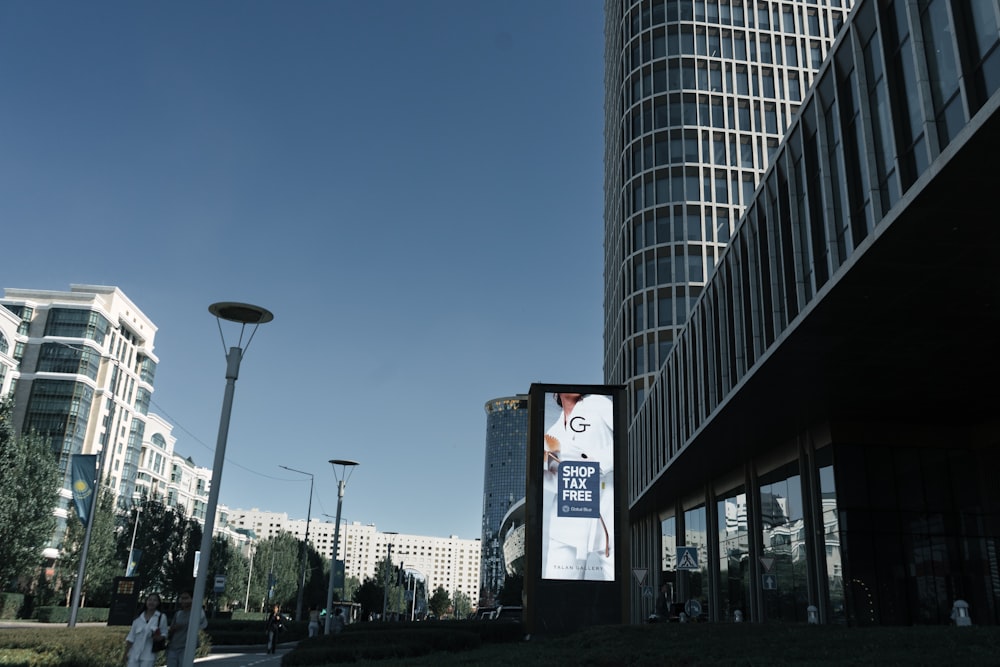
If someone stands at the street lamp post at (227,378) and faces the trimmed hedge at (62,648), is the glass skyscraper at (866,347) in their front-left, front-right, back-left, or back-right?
back-right

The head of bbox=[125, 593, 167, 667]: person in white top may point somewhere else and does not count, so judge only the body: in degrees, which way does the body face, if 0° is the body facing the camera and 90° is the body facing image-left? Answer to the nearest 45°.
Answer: approximately 0°

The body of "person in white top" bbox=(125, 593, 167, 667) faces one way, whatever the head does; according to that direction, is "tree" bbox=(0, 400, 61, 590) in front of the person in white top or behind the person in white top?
behind

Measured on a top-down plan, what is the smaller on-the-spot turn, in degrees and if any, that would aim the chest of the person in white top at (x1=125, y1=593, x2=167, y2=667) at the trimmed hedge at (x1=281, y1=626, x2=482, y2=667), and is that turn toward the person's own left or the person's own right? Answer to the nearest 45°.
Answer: approximately 135° to the person's own left

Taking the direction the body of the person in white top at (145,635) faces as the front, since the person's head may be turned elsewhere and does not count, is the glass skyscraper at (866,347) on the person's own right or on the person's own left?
on the person's own left

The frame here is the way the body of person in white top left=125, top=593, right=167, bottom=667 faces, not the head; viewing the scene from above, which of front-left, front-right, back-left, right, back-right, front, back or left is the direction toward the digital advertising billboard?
back-left
